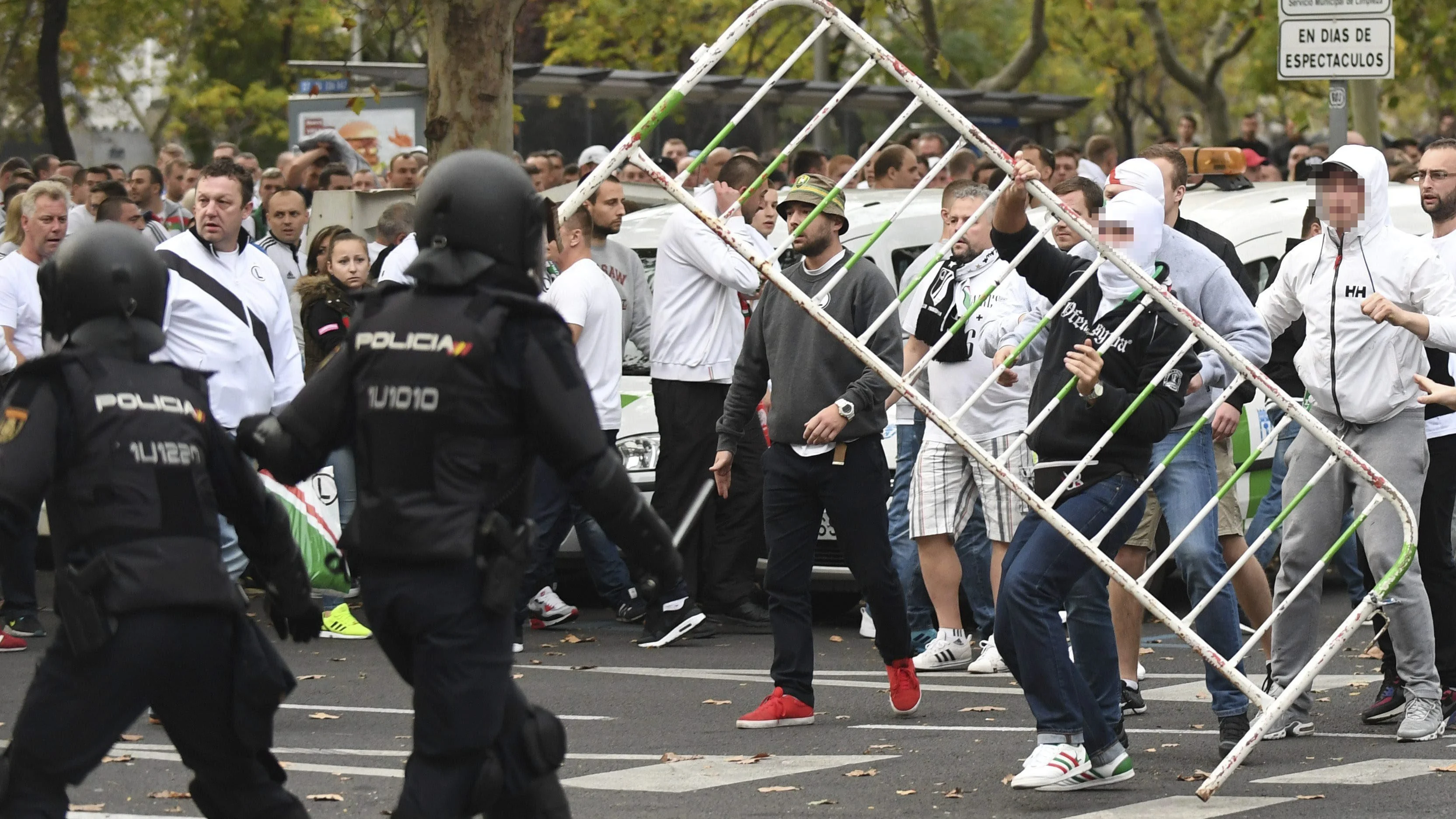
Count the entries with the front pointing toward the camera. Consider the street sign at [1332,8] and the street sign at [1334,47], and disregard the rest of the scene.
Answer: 2

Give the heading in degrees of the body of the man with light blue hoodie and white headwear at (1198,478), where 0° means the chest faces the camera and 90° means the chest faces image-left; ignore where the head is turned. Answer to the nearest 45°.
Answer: approximately 45°

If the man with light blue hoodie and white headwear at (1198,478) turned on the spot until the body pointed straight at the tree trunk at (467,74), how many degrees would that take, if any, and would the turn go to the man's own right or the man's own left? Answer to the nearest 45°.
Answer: approximately 90° to the man's own right

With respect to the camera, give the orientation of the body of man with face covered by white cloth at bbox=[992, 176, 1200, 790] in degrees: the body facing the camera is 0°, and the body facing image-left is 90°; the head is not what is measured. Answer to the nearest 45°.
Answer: approximately 45°

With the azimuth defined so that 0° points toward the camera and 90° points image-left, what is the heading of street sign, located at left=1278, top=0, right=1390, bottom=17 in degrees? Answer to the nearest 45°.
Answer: approximately 0°

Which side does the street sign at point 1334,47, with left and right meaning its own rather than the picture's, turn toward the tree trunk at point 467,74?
right

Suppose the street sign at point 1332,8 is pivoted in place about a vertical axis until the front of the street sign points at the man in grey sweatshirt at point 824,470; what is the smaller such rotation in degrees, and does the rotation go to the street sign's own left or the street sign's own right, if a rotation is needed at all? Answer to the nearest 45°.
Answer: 0° — it already faces them
